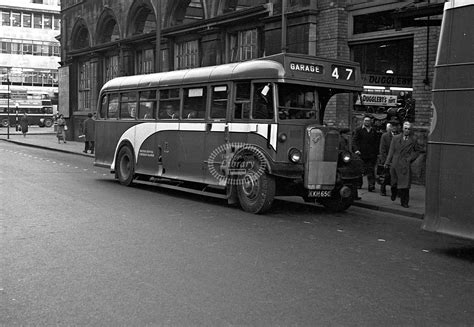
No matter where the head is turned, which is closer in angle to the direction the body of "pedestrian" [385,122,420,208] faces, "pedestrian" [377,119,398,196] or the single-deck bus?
the single-deck bus

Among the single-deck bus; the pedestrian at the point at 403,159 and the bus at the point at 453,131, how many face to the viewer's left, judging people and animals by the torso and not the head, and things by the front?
0

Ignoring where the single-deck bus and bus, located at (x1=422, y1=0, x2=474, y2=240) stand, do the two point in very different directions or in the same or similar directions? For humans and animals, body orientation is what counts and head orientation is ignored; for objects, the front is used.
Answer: same or similar directions

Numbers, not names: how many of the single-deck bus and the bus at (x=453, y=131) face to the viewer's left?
0

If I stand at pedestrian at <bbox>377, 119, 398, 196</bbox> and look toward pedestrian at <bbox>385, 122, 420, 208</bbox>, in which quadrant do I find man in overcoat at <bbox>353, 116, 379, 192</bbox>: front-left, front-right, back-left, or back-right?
back-right

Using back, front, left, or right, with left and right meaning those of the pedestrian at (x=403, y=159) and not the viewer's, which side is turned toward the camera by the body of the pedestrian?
front

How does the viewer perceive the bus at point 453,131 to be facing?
facing the viewer and to the right of the viewer

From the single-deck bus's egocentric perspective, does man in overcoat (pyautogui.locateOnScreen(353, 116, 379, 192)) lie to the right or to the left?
on its left

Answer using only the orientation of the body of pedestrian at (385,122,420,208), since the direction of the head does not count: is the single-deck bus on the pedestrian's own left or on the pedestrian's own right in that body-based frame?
on the pedestrian's own right

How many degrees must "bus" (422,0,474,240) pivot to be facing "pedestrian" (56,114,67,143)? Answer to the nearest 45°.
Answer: approximately 180°

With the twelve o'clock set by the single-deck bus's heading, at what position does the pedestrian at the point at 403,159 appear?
The pedestrian is roughly at 10 o'clock from the single-deck bus.

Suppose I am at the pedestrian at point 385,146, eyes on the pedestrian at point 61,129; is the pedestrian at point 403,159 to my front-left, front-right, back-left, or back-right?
back-left

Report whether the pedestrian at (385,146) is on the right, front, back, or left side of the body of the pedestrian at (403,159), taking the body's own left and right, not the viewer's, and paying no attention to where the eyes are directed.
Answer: back

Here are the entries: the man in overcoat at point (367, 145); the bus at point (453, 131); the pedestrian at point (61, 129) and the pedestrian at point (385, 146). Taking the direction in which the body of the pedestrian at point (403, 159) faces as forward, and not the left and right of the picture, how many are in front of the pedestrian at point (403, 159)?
1
